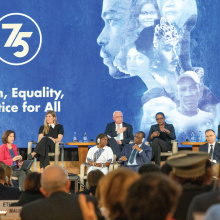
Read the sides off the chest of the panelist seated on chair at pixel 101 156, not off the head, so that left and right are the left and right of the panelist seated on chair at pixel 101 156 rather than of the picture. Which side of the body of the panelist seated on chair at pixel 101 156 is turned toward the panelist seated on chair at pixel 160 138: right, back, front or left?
left

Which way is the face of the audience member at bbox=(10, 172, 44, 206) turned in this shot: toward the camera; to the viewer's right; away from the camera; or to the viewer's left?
away from the camera

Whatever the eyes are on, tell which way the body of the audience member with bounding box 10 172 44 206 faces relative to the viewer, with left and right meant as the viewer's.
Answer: facing away from the viewer

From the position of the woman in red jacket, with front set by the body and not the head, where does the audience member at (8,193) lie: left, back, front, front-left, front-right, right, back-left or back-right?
front-right

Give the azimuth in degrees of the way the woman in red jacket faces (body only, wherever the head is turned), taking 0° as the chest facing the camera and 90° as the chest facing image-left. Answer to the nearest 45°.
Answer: approximately 315°

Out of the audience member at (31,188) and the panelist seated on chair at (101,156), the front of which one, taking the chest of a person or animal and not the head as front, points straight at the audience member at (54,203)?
the panelist seated on chair

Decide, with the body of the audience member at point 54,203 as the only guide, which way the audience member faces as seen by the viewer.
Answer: away from the camera

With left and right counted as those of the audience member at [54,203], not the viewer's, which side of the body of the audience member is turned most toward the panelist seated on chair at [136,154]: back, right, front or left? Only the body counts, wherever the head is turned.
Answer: front

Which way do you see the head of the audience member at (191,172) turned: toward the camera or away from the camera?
away from the camera

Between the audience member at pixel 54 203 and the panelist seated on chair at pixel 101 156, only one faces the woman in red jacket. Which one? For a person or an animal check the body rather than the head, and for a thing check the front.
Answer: the audience member

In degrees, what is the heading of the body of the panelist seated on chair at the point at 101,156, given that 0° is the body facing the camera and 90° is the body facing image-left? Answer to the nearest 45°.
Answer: approximately 0°
